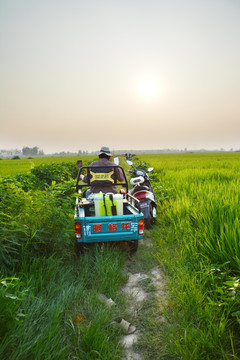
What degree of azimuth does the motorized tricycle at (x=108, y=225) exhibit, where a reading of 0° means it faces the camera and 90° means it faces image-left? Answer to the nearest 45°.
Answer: approximately 180°

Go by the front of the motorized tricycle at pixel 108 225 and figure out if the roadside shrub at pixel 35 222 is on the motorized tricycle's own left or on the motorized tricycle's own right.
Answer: on the motorized tricycle's own left

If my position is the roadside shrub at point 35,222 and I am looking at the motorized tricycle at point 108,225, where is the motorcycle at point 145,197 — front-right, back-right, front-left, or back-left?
front-left
